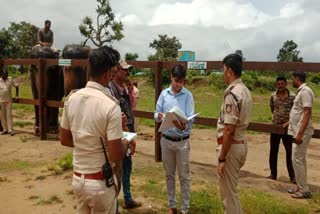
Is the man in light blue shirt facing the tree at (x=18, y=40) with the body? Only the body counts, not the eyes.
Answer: no

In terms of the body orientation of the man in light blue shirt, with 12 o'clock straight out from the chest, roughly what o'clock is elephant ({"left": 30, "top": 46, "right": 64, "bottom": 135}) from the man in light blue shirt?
The elephant is roughly at 5 o'clock from the man in light blue shirt.

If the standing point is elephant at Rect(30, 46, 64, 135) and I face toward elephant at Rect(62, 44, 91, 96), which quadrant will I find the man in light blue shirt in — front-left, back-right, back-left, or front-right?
front-right

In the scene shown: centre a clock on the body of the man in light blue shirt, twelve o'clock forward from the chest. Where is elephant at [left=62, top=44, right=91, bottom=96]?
The elephant is roughly at 5 o'clock from the man in light blue shirt.

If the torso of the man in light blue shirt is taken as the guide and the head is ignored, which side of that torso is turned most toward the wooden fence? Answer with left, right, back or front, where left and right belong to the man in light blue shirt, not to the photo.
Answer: back

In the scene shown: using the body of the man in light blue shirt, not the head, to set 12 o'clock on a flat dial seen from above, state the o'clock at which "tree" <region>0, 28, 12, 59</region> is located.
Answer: The tree is roughly at 5 o'clock from the man in light blue shirt.

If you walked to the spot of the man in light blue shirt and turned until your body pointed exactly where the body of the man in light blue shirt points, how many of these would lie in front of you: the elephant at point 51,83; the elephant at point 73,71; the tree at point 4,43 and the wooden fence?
0

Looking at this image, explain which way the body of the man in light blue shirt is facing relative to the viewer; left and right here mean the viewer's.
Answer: facing the viewer

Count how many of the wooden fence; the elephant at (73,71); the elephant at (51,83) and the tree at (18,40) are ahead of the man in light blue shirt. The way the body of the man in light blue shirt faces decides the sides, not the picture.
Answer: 0
